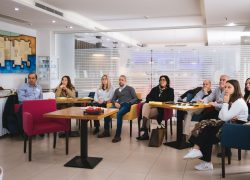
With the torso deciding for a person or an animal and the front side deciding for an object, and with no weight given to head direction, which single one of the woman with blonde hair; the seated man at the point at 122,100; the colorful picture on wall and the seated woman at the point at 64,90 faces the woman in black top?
the colorful picture on wall

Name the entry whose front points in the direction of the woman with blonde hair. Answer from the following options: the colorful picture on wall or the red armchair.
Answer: the colorful picture on wall

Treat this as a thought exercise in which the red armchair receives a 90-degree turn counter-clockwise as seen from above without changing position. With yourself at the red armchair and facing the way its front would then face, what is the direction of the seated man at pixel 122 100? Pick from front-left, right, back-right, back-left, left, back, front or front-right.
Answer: front

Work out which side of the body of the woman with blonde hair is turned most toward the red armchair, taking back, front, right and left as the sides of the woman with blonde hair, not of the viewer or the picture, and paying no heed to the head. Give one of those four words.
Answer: front

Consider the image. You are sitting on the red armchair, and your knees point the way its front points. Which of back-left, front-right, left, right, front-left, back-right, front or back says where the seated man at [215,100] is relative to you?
front-left

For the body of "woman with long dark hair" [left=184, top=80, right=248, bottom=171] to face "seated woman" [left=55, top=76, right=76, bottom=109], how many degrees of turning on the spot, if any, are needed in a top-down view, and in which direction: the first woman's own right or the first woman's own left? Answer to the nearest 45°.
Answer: approximately 45° to the first woman's own right

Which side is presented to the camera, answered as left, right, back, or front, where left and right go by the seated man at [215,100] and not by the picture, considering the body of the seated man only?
left

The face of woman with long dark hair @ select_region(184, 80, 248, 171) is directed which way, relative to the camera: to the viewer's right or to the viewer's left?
to the viewer's left

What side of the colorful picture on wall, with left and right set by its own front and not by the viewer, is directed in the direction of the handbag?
front

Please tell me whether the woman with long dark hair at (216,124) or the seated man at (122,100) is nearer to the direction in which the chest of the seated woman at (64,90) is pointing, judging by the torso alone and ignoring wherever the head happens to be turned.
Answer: the woman with long dark hair

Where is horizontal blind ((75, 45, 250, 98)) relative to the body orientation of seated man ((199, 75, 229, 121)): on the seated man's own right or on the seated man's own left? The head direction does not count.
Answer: on the seated man's own right

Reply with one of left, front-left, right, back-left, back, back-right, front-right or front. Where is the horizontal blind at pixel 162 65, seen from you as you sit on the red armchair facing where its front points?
left

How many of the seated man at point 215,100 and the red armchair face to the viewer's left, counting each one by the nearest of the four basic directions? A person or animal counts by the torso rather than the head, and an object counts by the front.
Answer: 1

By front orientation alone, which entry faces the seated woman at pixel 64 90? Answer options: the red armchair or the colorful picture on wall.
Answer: the colorful picture on wall

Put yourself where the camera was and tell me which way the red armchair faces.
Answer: facing the viewer and to the right of the viewer

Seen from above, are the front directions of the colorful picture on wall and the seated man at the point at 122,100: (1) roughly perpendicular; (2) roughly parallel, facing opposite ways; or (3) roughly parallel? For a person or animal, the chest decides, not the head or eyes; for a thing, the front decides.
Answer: roughly perpendicular
